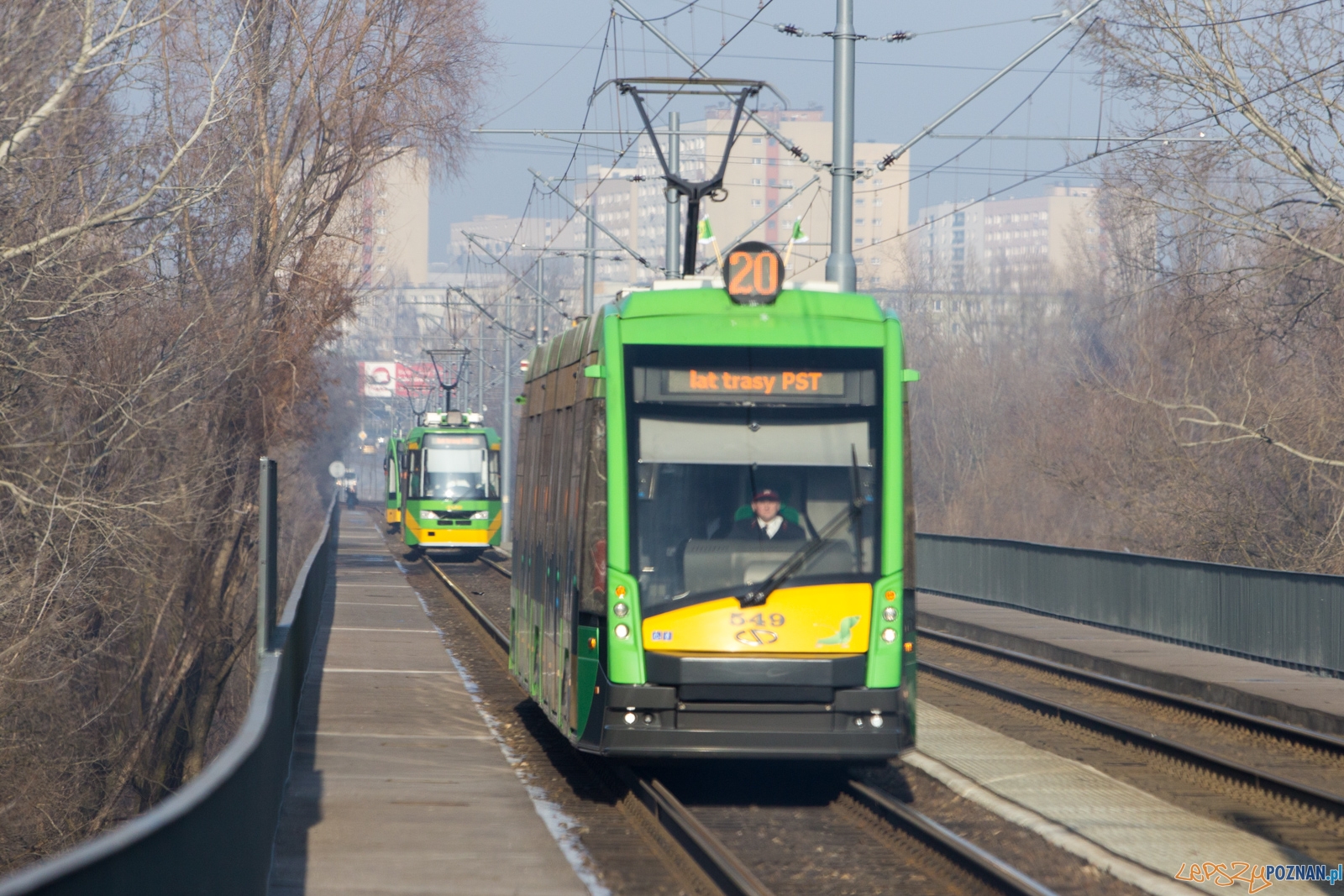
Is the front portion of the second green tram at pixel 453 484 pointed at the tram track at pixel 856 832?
yes

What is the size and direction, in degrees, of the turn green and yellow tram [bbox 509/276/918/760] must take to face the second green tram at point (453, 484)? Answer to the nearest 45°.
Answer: approximately 180°

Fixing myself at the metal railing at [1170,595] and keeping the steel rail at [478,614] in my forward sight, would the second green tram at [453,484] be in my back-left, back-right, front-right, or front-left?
front-right

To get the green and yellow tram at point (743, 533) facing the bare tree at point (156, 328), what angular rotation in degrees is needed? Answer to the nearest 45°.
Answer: approximately 135° to its right

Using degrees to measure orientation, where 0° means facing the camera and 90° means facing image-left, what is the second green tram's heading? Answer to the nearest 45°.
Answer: approximately 0°

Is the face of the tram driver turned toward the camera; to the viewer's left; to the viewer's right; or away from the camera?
toward the camera

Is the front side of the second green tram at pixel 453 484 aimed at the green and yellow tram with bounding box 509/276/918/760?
yes

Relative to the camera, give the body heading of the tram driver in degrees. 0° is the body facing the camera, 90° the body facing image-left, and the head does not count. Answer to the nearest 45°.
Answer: approximately 0°

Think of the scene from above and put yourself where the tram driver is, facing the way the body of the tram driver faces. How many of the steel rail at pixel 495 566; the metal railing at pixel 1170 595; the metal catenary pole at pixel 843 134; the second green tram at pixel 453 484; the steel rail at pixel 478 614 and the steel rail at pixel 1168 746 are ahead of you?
0

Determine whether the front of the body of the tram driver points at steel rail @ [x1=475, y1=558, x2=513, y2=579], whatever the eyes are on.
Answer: no

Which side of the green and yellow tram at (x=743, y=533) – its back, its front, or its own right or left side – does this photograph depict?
front

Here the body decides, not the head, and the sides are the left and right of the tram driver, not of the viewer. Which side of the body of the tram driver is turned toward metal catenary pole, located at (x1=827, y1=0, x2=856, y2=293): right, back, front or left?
back

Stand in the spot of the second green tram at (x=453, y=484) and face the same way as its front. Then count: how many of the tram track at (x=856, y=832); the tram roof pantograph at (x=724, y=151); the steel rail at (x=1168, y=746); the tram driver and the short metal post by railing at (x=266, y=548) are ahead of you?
5

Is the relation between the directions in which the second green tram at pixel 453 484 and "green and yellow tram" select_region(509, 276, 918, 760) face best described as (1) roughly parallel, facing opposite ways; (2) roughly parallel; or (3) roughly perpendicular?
roughly parallel

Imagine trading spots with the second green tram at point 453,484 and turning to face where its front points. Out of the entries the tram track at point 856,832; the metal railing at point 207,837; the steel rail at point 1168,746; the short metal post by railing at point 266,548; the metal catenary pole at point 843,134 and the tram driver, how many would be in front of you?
6

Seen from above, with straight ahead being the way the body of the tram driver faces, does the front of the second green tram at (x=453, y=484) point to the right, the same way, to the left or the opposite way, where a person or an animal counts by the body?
the same way
